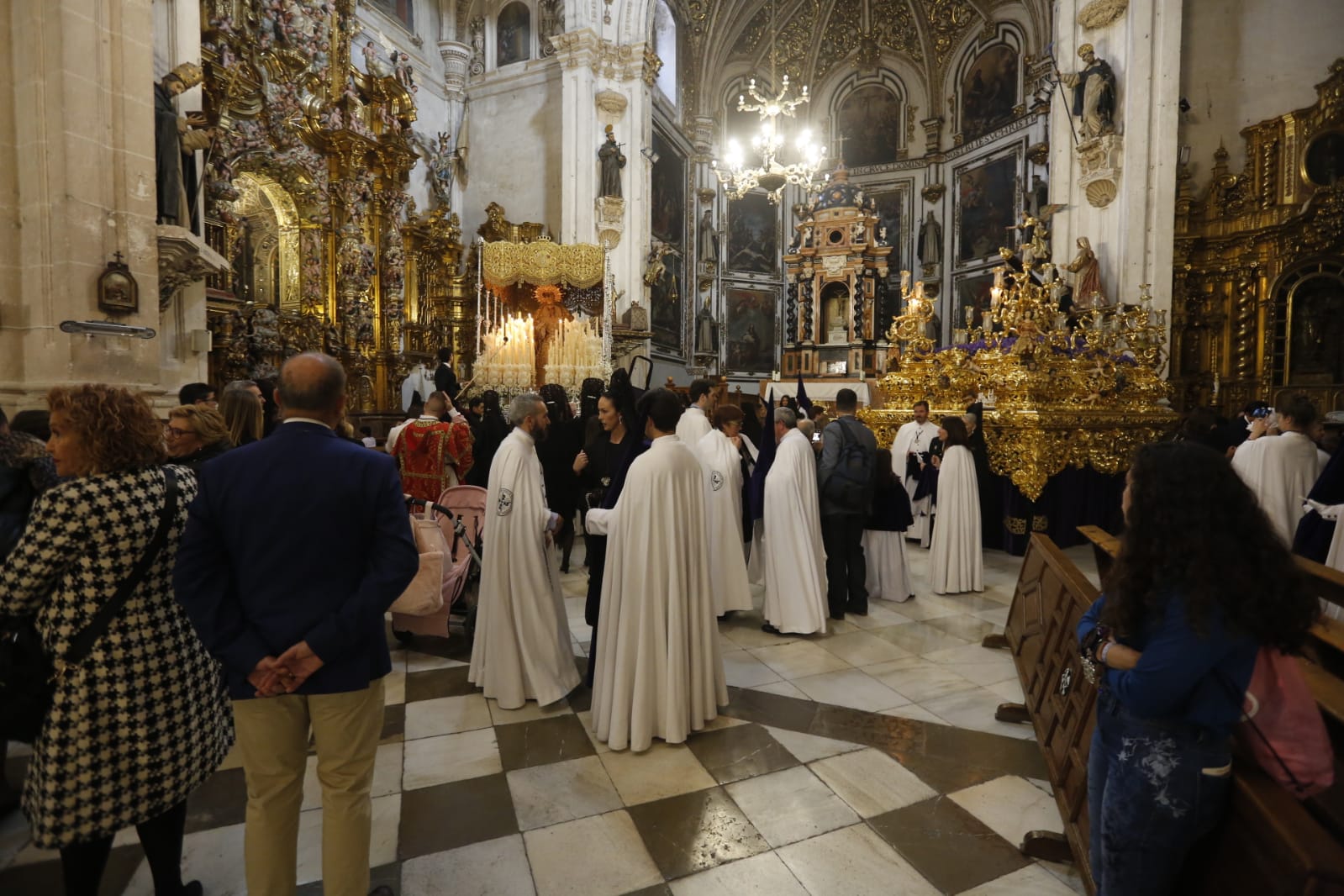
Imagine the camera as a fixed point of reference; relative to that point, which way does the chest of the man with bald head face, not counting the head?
away from the camera

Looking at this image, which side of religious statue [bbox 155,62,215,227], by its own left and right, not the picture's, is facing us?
right

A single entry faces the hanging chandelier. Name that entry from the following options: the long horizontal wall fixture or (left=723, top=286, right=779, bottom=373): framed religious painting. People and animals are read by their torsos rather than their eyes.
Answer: the framed religious painting

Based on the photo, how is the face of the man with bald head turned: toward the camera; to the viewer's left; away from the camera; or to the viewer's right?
away from the camera

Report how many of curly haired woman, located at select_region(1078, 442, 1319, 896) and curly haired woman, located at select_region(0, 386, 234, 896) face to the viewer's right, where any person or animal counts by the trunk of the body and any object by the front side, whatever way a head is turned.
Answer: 0

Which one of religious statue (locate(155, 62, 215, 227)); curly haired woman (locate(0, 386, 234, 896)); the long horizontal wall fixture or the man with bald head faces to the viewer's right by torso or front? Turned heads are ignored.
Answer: the religious statue

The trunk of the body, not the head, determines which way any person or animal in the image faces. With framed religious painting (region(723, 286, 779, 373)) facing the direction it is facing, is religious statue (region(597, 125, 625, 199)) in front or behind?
in front

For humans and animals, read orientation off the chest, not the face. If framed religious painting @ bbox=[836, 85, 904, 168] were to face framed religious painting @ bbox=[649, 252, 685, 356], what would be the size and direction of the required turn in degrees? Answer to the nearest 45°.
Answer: approximately 45° to its right

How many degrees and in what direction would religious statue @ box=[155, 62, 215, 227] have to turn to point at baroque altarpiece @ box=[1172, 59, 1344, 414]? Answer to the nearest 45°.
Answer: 0° — it already faces it

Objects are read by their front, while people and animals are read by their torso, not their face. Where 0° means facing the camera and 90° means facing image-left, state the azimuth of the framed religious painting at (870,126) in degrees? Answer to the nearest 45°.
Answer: approximately 0°

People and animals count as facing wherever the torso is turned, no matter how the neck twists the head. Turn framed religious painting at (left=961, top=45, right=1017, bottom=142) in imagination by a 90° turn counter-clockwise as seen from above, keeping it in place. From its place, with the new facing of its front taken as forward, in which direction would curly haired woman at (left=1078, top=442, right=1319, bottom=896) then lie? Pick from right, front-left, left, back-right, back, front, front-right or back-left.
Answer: front-right
